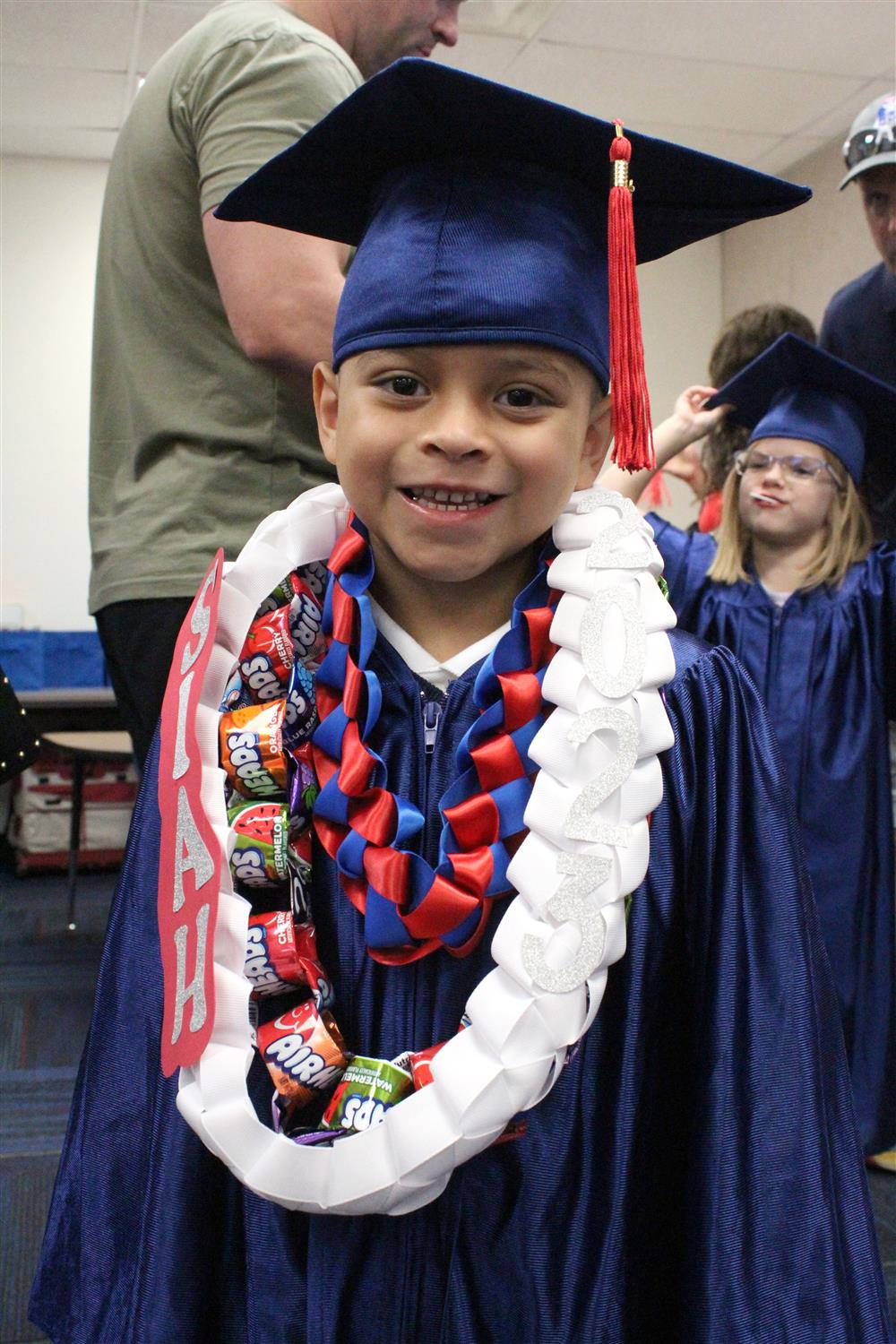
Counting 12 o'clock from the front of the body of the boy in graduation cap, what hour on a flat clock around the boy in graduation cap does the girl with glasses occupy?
The girl with glasses is roughly at 7 o'clock from the boy in graduation cap.

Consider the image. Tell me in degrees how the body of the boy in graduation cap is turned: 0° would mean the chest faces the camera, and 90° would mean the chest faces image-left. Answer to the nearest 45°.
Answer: approximately 0°

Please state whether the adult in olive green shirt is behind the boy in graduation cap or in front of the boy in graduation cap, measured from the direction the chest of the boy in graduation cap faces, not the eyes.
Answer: behind
